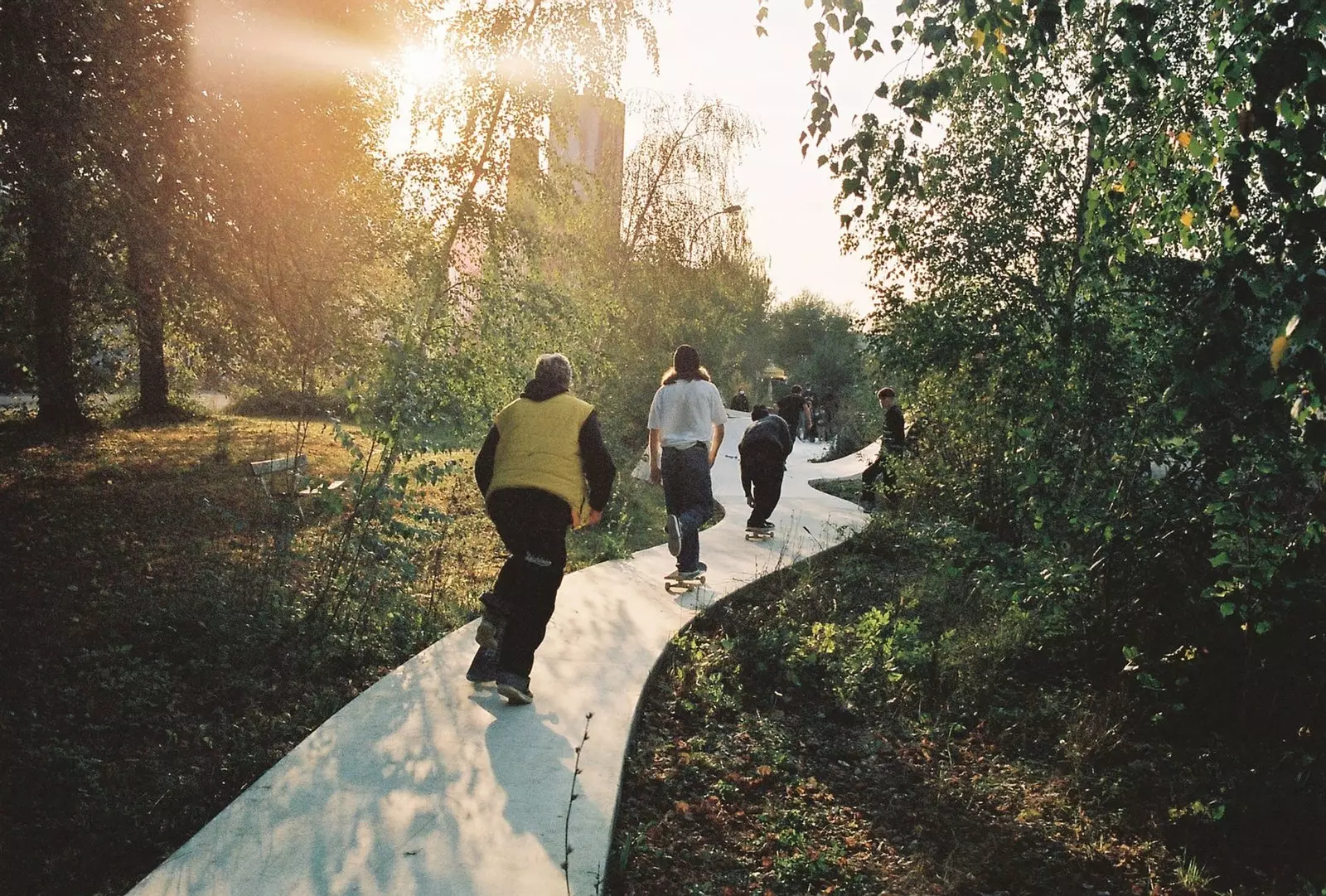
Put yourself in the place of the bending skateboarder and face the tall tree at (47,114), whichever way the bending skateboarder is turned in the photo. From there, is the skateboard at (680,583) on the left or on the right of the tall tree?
left

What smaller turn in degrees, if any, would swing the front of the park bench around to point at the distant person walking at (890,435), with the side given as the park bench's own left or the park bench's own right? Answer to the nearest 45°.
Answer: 0° — it already faces them

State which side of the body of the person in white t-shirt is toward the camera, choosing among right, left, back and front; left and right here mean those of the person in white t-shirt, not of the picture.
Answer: back

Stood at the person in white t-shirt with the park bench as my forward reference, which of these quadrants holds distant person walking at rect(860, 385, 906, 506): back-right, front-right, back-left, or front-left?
front-right

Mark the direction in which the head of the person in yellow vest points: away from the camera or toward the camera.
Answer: away from the camera

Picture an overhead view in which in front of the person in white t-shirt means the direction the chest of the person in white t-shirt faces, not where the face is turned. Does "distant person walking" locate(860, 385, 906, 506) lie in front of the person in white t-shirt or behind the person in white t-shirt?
in front

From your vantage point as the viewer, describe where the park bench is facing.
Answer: facing the viewer and to the right of the viewer

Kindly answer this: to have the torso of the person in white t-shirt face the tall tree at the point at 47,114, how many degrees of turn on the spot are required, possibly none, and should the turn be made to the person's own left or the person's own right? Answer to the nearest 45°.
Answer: approximately 90° to the person's own left

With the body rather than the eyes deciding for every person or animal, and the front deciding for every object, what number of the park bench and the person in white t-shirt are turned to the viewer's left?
0

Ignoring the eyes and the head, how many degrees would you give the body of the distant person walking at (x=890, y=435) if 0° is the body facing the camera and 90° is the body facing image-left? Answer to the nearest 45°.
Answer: approximately 90°

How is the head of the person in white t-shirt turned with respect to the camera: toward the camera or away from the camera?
away from the camera

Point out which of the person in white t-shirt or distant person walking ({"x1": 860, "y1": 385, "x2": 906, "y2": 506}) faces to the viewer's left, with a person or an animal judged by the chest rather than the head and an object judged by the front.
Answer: the distant person walking

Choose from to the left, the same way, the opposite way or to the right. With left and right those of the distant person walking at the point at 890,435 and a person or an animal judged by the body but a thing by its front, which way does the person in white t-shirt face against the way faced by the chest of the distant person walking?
to the right

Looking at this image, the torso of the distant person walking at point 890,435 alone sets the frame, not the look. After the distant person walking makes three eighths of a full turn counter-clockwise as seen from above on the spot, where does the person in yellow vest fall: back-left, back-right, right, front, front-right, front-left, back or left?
front-right

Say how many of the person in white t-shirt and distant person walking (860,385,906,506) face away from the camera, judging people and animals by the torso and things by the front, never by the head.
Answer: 1
